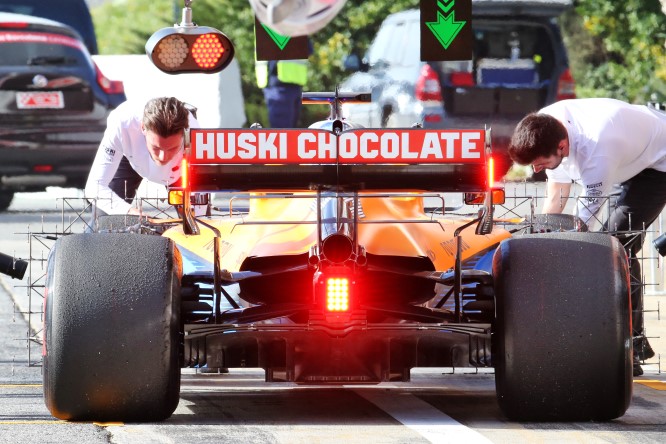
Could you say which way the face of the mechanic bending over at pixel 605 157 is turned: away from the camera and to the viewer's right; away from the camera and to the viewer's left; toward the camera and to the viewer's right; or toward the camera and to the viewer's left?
toward the camera and to the viewer's left

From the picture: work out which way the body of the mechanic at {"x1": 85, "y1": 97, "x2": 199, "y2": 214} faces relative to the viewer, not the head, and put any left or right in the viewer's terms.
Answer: facing the viewer and to the right of the viewer

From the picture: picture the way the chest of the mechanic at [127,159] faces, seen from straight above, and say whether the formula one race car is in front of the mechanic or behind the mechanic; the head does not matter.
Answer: in front

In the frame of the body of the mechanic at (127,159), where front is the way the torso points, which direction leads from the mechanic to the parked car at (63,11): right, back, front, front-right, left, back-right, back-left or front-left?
back-left

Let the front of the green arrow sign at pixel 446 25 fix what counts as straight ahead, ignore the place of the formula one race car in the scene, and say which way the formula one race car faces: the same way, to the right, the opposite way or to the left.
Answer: the opposite way

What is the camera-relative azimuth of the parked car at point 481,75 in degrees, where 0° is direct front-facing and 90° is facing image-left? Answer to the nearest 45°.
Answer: approximately 135°

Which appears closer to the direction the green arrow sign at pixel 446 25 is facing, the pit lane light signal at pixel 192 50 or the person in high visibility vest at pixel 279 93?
the pit lane light signal

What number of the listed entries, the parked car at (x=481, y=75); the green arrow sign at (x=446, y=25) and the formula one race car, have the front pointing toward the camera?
1

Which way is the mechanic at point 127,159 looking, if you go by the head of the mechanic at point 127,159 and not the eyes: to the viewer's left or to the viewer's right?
to the viewer's right

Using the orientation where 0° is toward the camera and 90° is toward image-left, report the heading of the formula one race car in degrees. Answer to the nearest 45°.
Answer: approximately 180°
